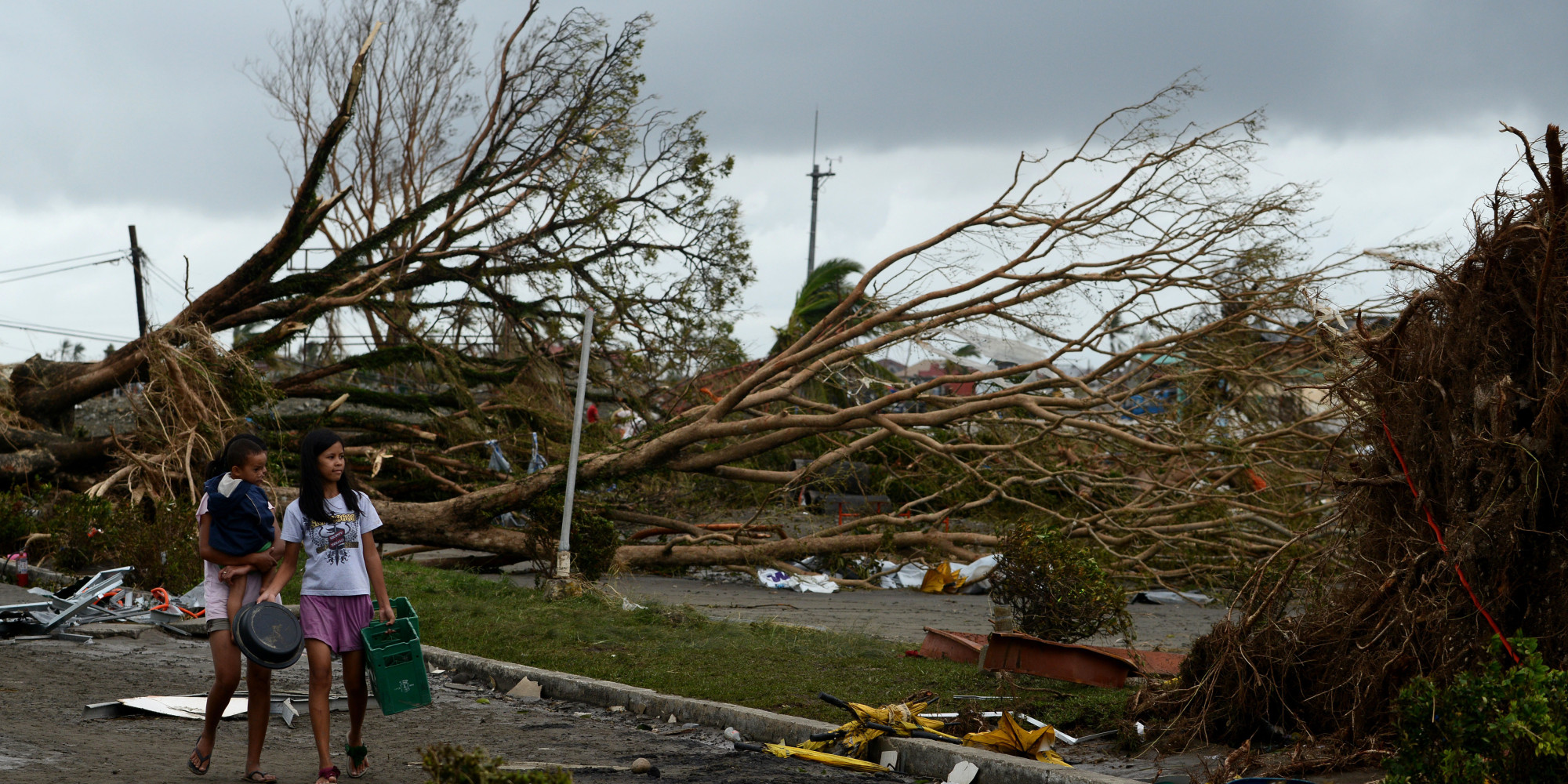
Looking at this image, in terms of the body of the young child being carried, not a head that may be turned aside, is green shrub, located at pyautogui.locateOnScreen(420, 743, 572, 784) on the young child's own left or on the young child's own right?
on the young child's own right

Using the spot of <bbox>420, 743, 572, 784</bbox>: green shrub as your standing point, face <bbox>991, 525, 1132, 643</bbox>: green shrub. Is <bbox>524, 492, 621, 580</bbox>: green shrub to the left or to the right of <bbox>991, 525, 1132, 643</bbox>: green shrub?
left

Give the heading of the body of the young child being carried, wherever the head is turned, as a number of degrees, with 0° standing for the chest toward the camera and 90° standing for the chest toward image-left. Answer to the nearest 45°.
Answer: approximately 225°

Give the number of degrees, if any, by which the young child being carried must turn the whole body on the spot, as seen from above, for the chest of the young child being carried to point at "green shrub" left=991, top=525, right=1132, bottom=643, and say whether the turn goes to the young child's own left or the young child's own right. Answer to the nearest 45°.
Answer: approximately 45° to the young child's own right

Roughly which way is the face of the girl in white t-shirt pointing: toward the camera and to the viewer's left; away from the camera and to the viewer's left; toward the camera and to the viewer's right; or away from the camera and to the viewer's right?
toward the camera and to the viewer's right

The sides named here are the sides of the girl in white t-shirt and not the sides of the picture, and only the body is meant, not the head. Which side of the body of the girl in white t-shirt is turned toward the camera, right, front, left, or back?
front

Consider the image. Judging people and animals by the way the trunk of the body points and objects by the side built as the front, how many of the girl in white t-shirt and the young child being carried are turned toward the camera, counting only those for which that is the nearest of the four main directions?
1

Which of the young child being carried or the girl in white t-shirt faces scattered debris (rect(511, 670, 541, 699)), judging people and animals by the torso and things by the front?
the young child being carried

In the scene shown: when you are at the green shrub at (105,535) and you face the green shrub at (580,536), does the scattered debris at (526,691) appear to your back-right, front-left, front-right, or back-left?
front-right

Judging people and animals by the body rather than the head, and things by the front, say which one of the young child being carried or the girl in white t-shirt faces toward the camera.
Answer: the girl in white t-shirt

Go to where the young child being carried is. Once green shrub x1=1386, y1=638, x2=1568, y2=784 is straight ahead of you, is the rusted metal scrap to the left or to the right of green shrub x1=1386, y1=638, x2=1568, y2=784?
left
